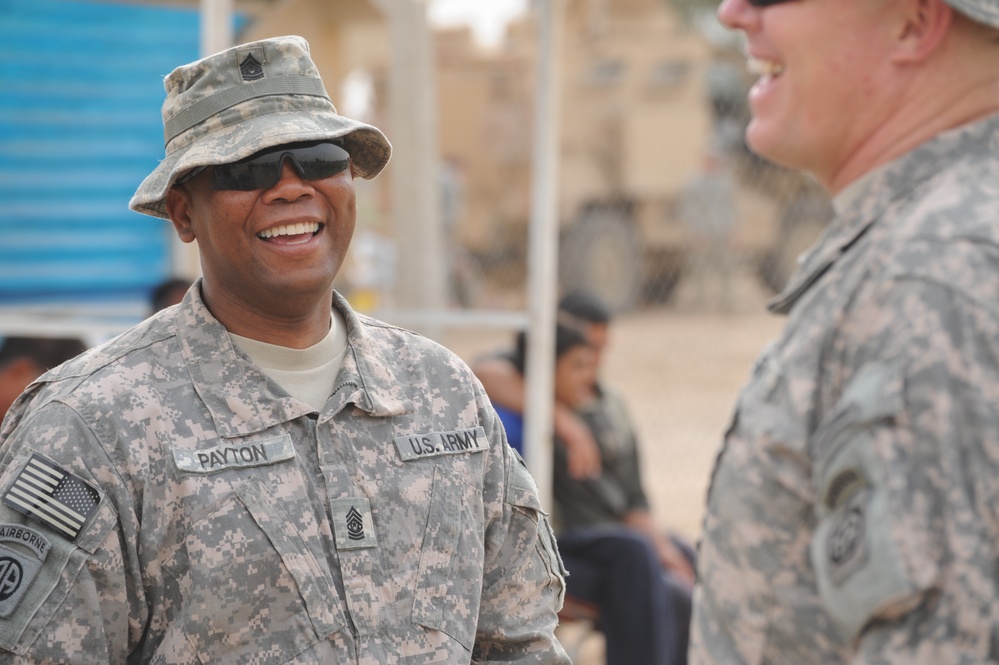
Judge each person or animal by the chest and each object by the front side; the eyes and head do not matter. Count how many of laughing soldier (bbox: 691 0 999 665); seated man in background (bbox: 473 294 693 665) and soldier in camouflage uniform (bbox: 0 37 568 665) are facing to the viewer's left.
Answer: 1

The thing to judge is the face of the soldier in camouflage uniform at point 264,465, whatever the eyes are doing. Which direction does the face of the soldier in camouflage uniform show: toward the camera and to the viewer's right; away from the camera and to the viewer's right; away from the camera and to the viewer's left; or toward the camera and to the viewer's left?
toward the camera and to the viewer's right

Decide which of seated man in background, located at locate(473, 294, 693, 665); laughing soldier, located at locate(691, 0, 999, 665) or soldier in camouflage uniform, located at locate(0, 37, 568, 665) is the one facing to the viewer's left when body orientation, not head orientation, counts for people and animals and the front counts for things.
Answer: the laughing soldier

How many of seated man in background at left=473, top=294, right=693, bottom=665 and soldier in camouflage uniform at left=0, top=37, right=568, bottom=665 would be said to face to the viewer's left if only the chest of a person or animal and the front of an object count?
0

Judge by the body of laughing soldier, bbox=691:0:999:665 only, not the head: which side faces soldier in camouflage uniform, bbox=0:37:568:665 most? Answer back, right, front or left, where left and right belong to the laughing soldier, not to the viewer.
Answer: front

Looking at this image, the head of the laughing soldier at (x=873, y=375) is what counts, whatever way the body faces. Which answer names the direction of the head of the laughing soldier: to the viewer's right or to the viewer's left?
to the viewer's left

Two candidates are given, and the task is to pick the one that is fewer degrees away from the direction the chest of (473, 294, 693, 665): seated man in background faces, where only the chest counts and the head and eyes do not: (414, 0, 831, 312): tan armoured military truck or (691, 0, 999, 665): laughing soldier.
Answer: the laughing soldier

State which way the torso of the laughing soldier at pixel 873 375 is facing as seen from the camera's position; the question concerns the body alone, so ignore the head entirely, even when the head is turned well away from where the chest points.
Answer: to the viewer's left

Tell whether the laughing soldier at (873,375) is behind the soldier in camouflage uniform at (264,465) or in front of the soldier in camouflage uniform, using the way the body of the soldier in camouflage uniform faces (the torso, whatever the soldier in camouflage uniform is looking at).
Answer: in front

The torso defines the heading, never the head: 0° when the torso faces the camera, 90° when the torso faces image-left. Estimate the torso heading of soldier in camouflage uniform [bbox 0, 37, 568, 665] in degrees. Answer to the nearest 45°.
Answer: approximately 315°

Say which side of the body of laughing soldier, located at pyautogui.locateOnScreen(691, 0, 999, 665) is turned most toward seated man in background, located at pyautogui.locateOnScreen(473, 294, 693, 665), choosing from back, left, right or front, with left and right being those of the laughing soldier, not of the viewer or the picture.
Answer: right
